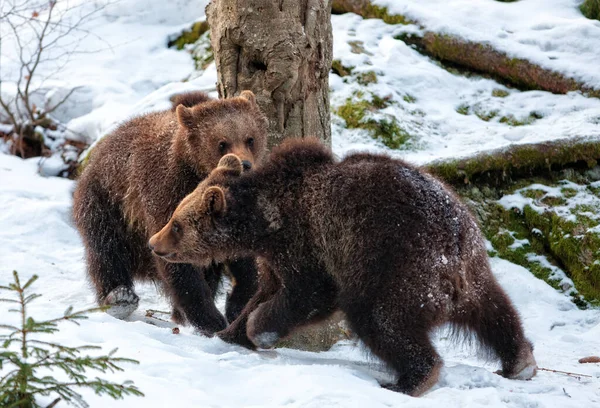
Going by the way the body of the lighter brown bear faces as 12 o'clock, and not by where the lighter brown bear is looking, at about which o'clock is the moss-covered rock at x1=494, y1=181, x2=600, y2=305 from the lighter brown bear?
The moss-covered rock is roughly at 10 o'clock from the lighter brown bear.

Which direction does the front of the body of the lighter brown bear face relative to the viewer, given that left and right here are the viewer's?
facing the viewer and to the right of the viewer

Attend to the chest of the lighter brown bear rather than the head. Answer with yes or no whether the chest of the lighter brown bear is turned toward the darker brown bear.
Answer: yes

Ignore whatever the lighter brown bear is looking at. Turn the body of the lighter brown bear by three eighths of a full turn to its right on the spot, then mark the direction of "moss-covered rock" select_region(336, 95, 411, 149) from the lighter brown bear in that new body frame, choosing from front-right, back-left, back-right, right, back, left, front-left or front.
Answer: back-right

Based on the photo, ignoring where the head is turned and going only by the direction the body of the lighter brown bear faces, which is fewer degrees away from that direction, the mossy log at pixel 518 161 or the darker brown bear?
the darker brown bear

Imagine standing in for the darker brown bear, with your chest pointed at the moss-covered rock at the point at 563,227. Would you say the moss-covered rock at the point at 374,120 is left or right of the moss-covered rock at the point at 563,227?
left

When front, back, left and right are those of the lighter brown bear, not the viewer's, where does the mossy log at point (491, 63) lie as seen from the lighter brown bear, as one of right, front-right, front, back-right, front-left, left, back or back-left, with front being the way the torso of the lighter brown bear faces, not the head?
left

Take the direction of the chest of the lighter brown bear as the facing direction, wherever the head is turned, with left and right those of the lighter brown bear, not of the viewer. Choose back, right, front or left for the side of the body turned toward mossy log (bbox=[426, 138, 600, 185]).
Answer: left
